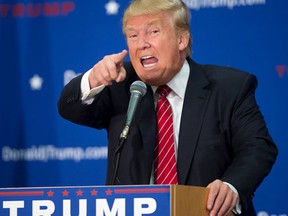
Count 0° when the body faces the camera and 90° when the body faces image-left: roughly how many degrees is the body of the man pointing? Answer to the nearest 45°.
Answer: approximately 45°
